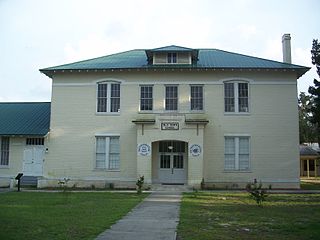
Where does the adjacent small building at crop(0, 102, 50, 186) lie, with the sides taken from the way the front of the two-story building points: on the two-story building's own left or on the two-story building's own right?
on the two-story building's own right

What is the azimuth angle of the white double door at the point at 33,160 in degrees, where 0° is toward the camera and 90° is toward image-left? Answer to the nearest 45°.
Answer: approximately 0°

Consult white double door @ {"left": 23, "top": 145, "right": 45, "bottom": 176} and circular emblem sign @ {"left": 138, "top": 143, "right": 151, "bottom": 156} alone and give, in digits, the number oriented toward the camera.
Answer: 2

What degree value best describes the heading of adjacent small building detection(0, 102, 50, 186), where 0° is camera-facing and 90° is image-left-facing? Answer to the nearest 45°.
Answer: approximately 0°

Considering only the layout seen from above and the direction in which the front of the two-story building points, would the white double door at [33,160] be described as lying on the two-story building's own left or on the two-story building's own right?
on the two-story building's own right

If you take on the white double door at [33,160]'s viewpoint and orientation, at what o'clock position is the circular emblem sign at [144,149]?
The circular emblem sign is roughly at 10 o'clock from the white double door.

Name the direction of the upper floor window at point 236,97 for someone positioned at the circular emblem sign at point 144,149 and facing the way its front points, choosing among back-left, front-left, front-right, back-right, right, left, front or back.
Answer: left

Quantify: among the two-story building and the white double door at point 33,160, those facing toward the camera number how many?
2
